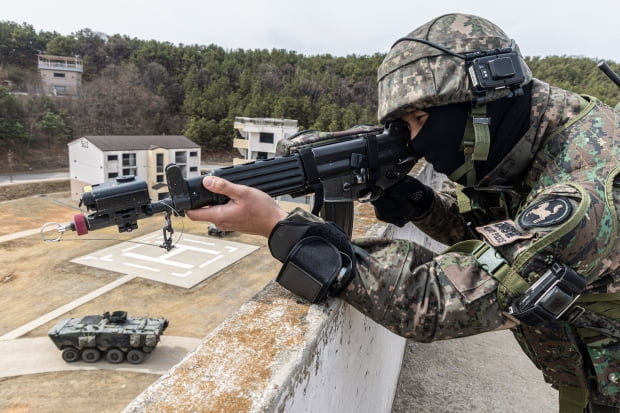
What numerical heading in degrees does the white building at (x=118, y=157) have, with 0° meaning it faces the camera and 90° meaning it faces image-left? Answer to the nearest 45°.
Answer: approximately 315°

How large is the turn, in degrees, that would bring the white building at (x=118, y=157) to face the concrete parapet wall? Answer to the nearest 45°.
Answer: approximately 45° to its right

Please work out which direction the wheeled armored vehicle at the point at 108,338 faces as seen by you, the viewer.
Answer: facing to the left of the viewer

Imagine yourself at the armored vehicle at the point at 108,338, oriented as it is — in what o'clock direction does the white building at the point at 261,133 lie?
The white building is roughly at 4 o'clock from the armored vehicle.

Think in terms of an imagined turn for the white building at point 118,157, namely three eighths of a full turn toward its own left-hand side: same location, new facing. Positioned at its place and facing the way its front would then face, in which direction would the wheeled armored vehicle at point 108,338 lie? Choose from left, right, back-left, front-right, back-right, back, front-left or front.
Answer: back

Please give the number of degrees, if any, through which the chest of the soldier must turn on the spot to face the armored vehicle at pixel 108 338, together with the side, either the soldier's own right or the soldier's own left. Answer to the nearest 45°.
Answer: approximately 45° to the soldier's own right

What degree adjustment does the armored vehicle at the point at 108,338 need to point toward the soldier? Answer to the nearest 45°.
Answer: approximately 90° to its left

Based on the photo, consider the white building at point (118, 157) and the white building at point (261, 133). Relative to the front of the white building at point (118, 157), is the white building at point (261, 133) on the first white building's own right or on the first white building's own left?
on the first white building's own left

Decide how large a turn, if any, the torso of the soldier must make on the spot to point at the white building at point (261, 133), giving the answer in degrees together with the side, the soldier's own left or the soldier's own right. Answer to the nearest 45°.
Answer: approximately 90° to the soldier's own right

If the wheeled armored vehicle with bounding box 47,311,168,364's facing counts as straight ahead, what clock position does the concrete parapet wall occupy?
The concrete parapet wall is roughly at 9 o'clock from the wheeled armored vehicle.

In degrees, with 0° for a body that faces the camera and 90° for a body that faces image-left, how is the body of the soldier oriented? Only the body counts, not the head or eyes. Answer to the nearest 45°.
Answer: approximately 90°

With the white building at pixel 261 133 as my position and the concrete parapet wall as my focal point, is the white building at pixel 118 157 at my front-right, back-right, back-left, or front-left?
front-right
